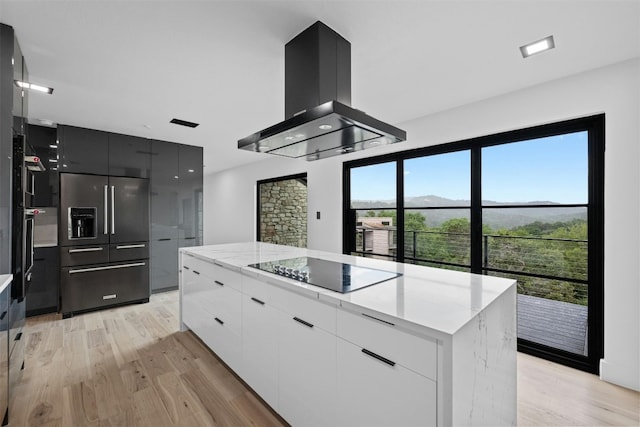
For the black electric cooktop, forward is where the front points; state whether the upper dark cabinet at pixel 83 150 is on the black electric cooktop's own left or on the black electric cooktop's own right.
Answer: on the black electric cooktop's own right

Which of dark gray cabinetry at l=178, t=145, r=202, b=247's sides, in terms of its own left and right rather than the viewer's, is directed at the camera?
front

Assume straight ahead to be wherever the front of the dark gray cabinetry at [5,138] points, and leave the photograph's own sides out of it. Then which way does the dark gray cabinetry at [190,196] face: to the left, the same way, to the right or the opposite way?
to the right

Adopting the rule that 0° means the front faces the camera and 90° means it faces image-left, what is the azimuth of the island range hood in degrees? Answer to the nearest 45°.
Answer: approximately 45°

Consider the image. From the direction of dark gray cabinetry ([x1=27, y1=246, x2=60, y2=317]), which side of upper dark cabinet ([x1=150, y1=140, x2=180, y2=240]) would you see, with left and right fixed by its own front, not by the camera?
right

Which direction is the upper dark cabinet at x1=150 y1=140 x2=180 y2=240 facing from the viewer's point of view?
toward the camera

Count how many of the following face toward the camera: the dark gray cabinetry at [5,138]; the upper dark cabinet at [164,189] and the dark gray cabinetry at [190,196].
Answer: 2

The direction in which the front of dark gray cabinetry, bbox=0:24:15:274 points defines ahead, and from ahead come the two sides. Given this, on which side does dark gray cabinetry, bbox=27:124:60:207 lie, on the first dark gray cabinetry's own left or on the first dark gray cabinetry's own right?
on the first dark gray cabinetry's own left

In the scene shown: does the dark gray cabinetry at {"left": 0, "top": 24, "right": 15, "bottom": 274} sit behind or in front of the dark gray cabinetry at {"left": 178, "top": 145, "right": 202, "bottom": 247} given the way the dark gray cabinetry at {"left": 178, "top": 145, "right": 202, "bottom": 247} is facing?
in front

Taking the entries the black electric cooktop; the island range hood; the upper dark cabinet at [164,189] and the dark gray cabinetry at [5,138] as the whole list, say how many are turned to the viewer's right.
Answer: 1

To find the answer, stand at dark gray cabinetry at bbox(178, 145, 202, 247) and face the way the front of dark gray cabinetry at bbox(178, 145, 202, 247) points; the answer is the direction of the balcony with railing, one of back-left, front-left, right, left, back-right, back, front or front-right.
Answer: front-left

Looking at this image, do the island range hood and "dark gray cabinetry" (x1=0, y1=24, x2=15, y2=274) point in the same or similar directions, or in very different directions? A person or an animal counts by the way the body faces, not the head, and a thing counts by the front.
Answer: very different directions

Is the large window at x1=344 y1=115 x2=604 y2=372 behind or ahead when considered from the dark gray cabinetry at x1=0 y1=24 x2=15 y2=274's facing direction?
ahead

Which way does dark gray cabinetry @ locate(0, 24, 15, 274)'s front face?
to the viewer's right

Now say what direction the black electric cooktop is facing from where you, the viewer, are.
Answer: facing the viewer and to the left of the viewer

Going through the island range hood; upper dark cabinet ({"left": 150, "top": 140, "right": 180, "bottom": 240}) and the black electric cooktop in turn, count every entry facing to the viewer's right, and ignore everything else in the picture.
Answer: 0
